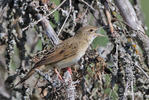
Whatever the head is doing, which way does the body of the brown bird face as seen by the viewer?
to the viewer's right
